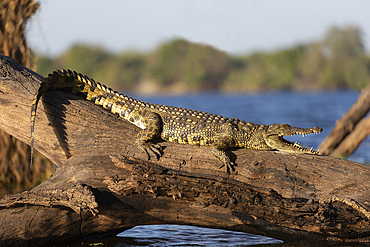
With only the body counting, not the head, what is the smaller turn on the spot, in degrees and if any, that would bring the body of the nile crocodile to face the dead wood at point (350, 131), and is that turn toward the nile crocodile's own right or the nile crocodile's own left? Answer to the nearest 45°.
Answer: approximately 45° to the nile crocodile's own left

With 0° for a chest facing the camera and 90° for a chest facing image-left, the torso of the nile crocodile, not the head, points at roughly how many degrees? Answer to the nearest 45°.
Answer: approximately 270°
